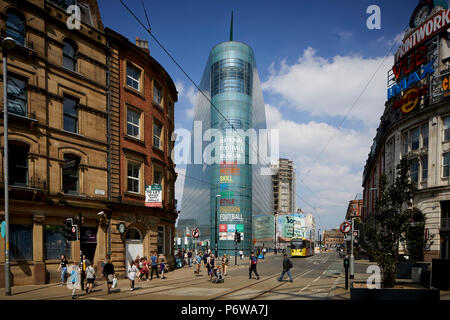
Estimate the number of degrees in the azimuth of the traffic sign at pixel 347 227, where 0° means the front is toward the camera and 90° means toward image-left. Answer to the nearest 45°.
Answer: approximately 0°

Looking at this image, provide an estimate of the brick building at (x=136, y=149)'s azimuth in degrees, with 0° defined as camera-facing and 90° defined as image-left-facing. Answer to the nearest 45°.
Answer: approximately 315°

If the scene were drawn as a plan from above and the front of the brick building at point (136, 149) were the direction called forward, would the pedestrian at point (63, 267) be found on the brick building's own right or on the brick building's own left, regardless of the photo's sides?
on the brick building's own right

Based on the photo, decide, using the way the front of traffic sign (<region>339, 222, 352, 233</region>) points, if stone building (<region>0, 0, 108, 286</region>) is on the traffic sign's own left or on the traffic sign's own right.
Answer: on the traffic sign's own right
